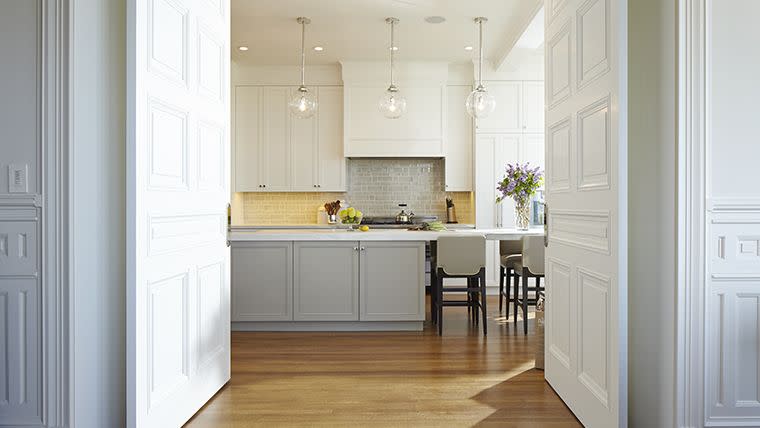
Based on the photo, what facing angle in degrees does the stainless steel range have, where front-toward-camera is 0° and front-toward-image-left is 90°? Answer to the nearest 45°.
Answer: approximately 0°

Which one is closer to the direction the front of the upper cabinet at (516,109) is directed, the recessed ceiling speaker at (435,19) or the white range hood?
the recessed ceiling speaker

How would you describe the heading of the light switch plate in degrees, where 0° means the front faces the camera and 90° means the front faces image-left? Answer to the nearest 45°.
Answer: approximately 0°

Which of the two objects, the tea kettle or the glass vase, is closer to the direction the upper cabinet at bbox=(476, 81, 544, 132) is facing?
the glass vase

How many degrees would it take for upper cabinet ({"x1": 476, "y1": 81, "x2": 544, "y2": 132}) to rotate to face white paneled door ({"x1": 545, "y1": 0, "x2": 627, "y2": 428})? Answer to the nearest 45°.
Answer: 0° — it already faces it

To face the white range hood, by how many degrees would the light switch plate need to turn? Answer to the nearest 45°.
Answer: approximately 135° to its left

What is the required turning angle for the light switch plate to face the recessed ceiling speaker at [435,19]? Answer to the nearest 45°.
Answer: approximately 135° to its left

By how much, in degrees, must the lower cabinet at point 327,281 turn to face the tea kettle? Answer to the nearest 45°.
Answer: approximately 180°

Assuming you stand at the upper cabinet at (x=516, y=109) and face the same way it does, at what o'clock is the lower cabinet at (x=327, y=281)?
The lower cabinet is roughly at 1 o'clock from the upper cabinet.

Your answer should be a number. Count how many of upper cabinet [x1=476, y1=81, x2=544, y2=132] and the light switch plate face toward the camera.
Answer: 2
